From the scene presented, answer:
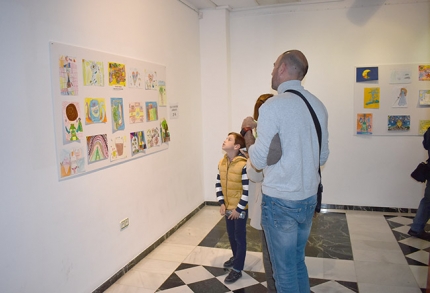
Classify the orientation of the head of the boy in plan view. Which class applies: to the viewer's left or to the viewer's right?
to the viewer's left

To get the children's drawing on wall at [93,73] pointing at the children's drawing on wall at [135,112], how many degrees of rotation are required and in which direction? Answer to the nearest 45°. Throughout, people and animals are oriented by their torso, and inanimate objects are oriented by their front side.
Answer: approximately 90° to its left

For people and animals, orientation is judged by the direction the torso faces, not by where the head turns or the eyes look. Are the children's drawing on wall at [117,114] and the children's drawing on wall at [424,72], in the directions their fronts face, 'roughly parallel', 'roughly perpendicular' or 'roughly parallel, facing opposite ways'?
roughly perpendicular

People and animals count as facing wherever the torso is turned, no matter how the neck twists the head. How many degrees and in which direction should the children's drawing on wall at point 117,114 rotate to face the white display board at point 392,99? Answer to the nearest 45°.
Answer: approximately 45° to its left

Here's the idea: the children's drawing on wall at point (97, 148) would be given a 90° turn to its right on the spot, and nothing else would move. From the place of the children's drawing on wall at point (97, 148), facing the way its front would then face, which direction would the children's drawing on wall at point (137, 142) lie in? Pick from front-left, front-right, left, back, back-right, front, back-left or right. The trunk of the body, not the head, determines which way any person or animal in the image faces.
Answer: back

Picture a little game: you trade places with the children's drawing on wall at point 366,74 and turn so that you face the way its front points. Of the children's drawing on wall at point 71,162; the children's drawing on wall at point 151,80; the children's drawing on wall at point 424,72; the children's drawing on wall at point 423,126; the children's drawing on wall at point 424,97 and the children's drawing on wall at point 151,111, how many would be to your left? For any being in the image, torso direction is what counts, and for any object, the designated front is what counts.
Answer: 3

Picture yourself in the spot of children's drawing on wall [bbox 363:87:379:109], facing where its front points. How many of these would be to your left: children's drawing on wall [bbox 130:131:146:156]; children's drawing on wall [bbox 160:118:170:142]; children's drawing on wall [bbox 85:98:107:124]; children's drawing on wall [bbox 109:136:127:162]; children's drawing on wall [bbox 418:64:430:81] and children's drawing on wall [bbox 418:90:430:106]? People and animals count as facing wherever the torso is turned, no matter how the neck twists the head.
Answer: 2

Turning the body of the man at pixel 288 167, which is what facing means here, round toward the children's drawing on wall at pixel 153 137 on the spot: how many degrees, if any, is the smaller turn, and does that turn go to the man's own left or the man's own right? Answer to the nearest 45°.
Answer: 0° — they already face it

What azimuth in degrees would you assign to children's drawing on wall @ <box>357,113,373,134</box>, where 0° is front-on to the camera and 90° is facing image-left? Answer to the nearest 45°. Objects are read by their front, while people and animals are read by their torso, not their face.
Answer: approximately 0°

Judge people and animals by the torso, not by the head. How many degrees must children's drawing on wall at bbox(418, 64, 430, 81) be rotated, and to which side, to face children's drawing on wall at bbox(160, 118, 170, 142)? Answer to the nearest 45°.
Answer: approximately 45° to its right

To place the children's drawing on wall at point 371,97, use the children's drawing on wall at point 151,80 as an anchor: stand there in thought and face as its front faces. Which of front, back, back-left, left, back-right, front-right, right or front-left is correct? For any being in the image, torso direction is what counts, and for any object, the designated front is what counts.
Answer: front-left

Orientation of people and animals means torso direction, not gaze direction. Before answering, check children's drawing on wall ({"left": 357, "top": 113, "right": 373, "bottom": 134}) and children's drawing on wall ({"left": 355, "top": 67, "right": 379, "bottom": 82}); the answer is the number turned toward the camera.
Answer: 2

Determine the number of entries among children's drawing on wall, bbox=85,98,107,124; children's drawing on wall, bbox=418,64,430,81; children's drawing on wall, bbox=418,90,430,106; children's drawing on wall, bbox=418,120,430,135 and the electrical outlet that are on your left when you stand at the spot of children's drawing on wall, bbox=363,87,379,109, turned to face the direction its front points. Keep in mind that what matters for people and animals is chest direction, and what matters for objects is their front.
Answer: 3

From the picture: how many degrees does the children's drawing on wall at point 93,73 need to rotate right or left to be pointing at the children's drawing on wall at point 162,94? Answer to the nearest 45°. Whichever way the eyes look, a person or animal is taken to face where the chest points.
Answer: approximately 90° to its left
